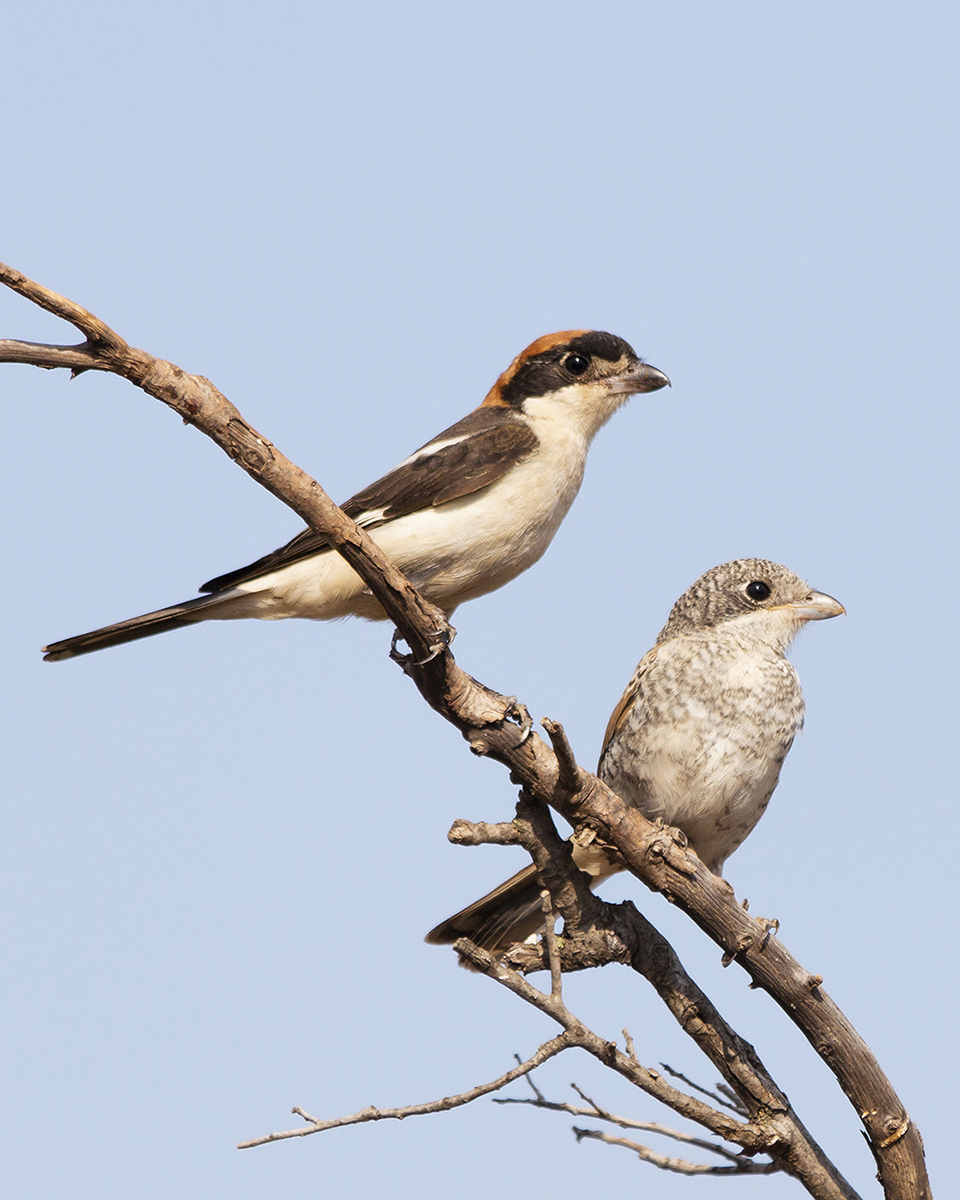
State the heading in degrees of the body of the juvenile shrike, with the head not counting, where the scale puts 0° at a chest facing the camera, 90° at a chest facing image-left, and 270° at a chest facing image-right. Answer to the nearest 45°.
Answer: approximately 315°

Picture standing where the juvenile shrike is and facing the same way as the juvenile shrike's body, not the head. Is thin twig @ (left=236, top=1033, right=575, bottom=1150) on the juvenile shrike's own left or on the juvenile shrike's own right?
on the juvenile shrike's own right
